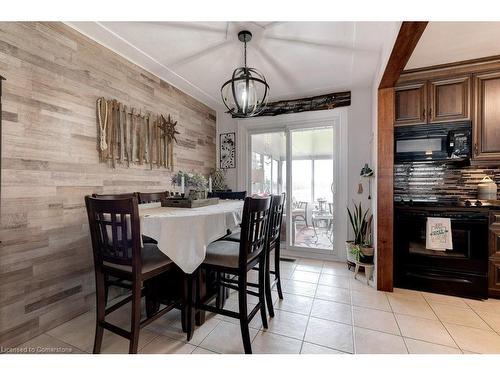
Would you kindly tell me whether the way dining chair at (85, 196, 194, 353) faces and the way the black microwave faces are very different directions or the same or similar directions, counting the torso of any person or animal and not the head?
very different directions

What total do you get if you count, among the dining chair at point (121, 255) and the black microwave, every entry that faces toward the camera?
1

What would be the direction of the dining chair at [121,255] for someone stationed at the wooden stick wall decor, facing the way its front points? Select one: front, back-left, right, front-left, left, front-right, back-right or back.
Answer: front-right

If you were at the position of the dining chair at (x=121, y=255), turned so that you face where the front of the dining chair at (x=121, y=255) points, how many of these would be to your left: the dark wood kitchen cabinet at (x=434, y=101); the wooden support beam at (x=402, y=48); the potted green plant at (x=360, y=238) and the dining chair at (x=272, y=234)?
0

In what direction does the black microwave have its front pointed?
toward the camera

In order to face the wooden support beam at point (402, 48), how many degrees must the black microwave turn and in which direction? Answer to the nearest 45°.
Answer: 0° — it already faces it

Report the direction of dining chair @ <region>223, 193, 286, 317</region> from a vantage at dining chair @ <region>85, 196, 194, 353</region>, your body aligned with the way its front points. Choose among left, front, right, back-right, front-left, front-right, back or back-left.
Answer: front-right

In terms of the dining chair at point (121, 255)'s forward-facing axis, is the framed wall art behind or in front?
in front

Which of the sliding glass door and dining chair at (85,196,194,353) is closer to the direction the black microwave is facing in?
the dining chair

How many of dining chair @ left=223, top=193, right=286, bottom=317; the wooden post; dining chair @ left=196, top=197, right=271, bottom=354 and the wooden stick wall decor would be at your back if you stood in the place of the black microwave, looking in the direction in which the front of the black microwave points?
0

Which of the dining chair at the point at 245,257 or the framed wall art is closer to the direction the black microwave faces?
the dining chair

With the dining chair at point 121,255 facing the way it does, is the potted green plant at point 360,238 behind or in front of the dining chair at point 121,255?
in front

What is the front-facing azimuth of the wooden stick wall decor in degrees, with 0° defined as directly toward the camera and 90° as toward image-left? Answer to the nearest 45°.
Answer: approximately 315°

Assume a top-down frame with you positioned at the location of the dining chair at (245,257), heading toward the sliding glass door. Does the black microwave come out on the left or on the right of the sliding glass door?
right

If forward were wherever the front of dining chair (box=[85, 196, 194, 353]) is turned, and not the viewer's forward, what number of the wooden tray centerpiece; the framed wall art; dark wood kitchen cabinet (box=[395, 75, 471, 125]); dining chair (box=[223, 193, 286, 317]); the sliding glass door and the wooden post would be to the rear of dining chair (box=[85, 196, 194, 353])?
0

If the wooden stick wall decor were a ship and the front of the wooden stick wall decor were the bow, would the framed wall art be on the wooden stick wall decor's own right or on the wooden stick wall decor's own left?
on the wooden stick wall decor's own left

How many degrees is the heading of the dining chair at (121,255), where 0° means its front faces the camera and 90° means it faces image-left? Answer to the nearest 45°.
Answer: approximately 225°
